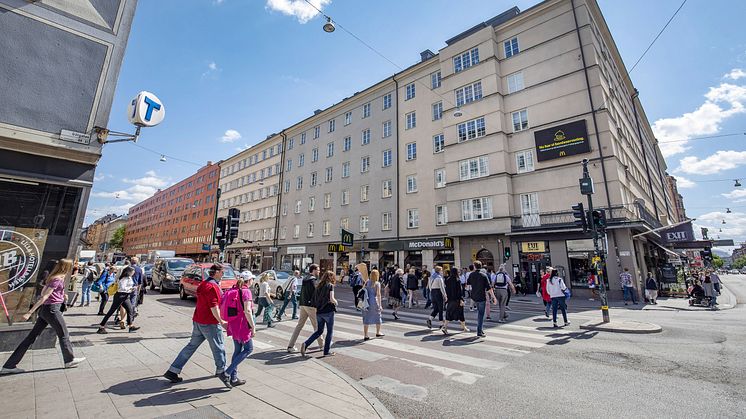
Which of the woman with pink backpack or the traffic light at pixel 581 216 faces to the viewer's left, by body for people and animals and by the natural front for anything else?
the traffic light

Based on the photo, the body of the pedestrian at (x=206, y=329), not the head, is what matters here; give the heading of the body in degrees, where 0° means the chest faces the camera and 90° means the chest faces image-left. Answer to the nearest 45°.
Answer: approximately 270°

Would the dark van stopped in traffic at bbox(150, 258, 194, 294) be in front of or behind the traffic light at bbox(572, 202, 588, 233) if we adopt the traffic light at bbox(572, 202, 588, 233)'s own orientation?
in front

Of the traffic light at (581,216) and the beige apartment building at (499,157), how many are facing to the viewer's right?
0

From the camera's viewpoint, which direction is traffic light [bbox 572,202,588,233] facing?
to the viewer's left

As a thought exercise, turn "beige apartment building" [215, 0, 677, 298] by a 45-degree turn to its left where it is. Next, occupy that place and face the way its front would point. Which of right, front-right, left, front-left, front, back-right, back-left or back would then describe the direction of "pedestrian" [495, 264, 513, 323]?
front
